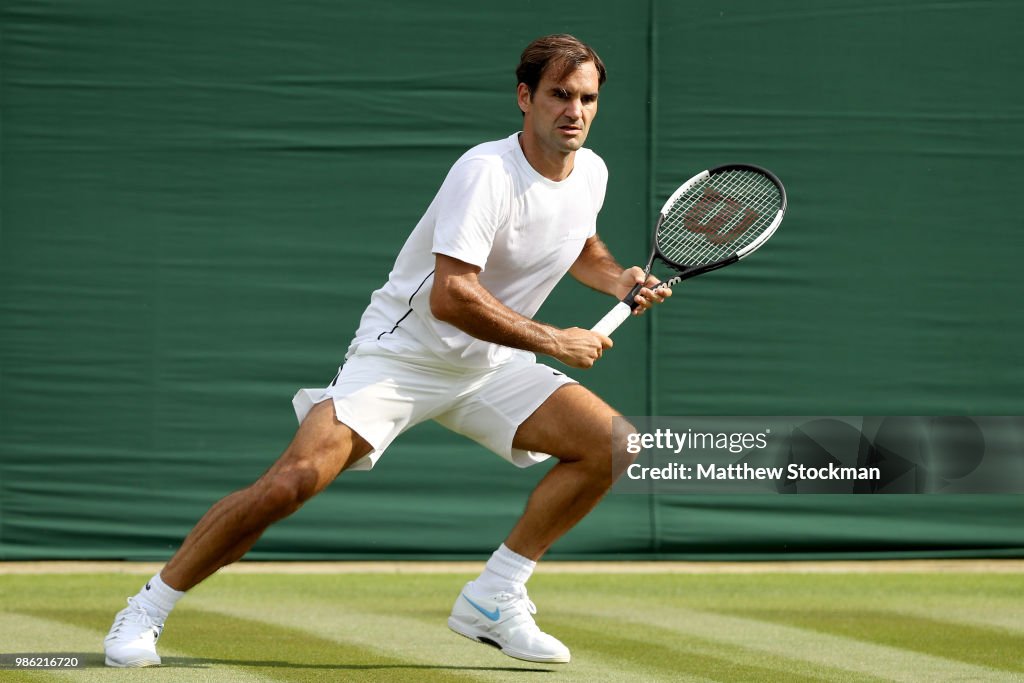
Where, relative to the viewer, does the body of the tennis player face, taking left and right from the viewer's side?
facing the viewer and to the right of the viewer

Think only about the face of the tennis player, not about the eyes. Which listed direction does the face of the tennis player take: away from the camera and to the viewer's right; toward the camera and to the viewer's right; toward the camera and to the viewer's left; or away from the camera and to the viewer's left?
toward the camera and to the viewer's right
